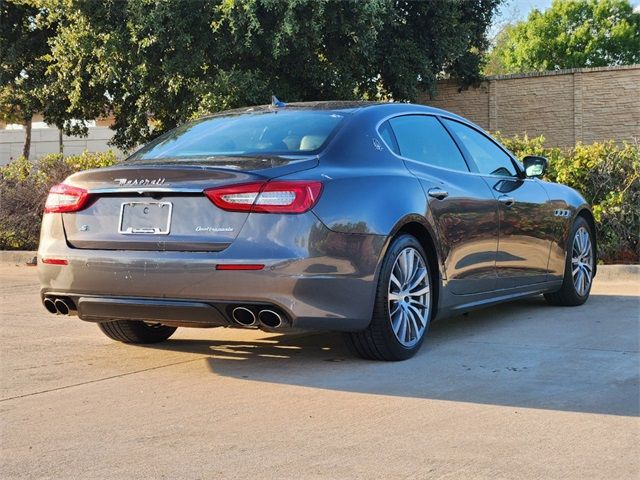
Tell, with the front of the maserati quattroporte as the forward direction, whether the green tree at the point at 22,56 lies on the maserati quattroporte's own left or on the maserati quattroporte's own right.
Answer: on the maserati quattroporte's own left

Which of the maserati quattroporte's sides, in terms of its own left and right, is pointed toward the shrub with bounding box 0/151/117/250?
left

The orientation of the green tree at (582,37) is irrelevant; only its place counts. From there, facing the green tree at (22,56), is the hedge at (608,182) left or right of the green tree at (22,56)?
left

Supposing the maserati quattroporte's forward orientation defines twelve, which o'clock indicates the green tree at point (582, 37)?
The green tree is roughly at 11 o'clock from the maserati quattroporte.

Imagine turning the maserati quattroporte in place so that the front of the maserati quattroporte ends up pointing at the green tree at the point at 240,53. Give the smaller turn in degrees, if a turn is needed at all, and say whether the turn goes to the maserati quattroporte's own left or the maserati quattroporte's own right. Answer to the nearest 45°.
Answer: approximately 45° to the maserati quattroporte's own left

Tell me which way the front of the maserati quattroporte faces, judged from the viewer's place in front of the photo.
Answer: facing away from the viewer and to the right of the viewer

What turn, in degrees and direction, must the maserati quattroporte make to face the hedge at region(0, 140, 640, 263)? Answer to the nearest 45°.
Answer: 0° — it already faces it
